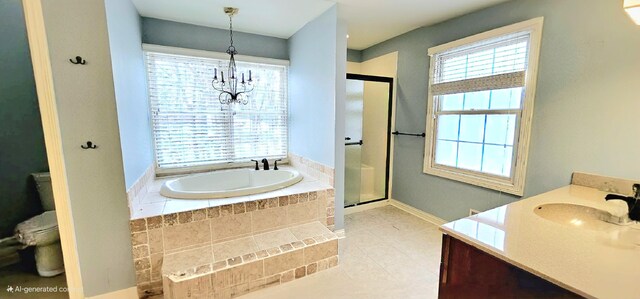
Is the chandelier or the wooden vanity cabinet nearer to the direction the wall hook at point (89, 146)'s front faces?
the wooden vanity cabinet

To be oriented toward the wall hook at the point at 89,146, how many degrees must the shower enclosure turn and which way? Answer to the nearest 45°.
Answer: approximately 90° to its right

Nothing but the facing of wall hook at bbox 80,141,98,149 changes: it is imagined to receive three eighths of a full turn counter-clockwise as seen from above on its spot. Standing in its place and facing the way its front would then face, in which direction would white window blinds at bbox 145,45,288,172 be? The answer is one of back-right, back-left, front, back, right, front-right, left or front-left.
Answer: front

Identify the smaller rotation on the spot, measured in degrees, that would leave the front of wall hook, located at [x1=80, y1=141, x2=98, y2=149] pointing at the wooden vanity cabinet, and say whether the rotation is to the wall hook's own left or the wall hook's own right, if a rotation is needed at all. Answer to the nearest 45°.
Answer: approximately 45° to the wall hook's own left

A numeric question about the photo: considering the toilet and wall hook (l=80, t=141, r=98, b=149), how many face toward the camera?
1

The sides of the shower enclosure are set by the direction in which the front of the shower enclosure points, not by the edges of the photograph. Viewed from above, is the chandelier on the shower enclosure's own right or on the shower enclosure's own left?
on the shower enclosure's own right

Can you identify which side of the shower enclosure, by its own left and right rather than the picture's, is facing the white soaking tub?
right
